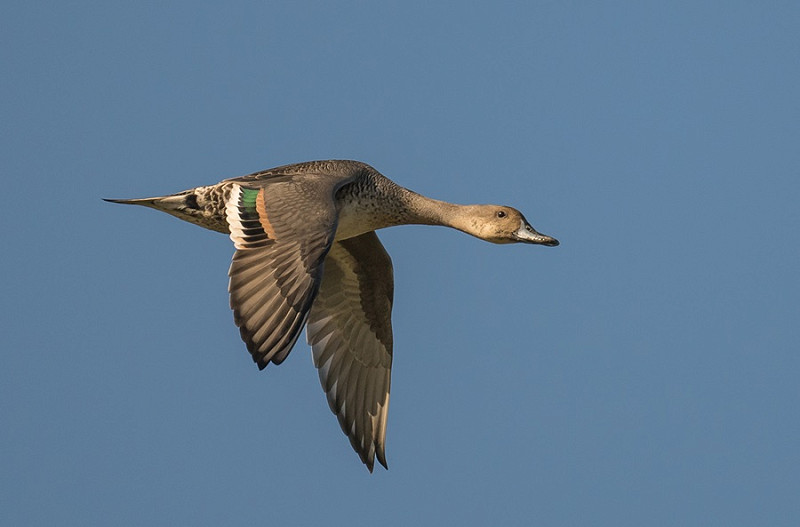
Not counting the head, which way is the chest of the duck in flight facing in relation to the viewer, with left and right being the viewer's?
facing to the right of the viewer
